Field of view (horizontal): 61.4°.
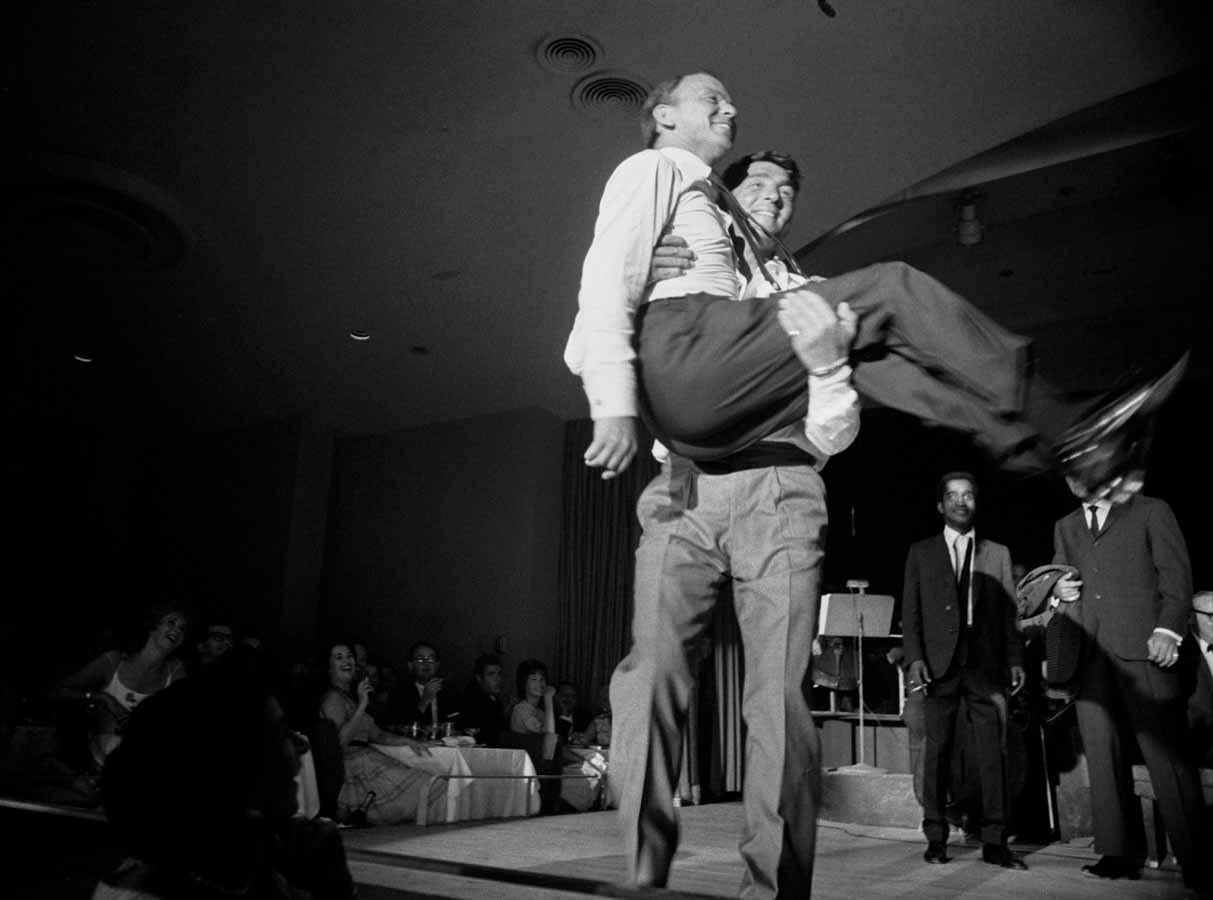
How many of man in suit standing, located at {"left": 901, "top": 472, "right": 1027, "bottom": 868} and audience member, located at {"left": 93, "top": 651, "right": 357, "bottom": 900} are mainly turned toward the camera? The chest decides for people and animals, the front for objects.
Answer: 1

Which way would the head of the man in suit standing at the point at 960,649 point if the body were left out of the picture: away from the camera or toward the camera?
toward the camera

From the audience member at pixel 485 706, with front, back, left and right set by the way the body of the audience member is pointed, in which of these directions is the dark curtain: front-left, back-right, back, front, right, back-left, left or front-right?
left

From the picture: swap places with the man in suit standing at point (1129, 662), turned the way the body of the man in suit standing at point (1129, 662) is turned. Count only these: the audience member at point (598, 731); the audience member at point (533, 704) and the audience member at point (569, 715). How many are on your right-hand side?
3

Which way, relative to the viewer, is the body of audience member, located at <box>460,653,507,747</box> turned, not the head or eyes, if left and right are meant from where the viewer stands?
facing the viewer and to the right of the viewer

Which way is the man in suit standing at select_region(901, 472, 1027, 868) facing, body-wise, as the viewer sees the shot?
toward the camera

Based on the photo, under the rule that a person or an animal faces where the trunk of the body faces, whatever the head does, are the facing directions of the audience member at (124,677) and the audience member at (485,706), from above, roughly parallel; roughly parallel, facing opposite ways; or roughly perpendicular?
roughly parallel

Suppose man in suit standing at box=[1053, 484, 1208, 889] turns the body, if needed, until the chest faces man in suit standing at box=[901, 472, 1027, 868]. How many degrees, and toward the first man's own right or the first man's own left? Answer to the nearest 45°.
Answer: approximately 90° to the first man's own right

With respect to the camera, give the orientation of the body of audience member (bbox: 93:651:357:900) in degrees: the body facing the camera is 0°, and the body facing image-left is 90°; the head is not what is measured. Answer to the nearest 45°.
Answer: approximately 225°

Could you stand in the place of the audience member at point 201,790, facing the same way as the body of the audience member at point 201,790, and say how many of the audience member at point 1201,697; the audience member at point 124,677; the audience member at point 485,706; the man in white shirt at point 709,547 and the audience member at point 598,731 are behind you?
0

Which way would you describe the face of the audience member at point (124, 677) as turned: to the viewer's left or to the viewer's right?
to the viewer's right

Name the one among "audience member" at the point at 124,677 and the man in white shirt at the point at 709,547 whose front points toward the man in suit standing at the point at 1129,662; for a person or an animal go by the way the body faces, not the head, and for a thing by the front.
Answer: the audience member

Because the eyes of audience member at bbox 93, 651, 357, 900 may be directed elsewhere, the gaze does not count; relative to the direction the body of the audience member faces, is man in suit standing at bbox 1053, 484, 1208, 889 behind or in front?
in front

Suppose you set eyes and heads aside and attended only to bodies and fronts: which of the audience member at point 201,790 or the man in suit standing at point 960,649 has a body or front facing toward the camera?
the man in suit standing

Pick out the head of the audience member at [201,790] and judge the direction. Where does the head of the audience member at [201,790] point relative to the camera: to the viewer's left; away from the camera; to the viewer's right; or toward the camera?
away from the camera

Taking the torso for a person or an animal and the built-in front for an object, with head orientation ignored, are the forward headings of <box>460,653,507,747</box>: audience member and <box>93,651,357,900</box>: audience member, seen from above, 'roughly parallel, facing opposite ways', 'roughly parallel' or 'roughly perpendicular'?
roughly perpendicular

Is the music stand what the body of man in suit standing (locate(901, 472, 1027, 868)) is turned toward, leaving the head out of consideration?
no

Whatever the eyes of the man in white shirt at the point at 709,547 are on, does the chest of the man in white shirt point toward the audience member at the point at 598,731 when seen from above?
no

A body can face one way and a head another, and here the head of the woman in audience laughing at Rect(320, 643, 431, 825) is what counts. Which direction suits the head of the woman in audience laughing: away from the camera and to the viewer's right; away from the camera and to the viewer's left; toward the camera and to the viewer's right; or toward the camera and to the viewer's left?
toward the camera and to the viewer's right
